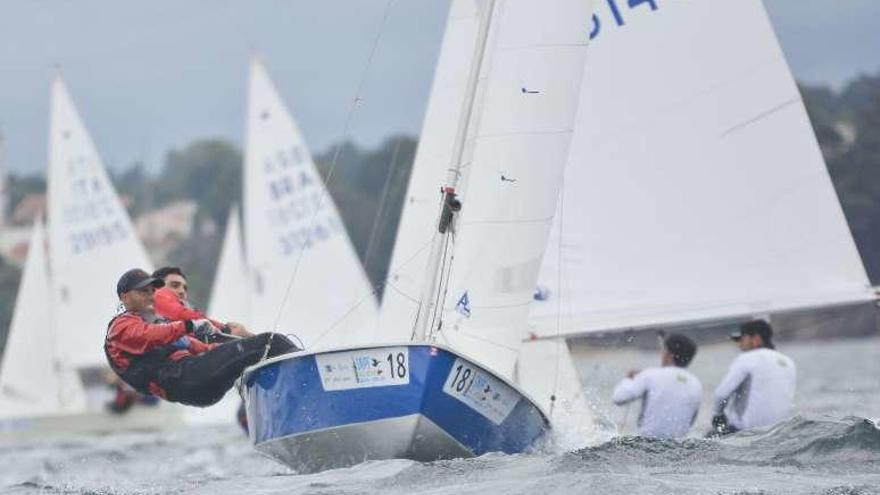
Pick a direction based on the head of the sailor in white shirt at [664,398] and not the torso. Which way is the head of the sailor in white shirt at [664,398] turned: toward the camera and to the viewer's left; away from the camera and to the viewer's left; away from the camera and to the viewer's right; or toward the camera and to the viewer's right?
away from the camera and to the viewer's left

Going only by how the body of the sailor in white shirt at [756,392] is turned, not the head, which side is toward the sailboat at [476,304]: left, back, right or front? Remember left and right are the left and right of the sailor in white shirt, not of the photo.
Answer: left

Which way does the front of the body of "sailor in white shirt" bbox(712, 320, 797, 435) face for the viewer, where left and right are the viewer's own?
facing away from the viewer and to the left of the viewer

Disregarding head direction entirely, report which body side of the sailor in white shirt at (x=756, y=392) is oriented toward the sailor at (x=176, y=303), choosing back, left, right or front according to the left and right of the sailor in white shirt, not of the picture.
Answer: left

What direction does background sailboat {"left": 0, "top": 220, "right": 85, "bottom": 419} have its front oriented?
to the viewer's left

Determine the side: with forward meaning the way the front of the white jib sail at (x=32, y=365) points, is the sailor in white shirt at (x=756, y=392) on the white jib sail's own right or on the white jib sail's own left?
on the white jib sail's own left

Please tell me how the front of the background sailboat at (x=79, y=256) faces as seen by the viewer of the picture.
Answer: facing to the left of the viewer

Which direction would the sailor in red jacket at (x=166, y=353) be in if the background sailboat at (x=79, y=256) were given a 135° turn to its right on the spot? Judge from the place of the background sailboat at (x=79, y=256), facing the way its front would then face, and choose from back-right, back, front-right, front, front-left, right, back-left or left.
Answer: back-right

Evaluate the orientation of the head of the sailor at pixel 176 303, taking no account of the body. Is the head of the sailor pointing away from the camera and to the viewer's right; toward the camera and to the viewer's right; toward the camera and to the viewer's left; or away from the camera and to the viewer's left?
toward the camera and to the viewer's right
